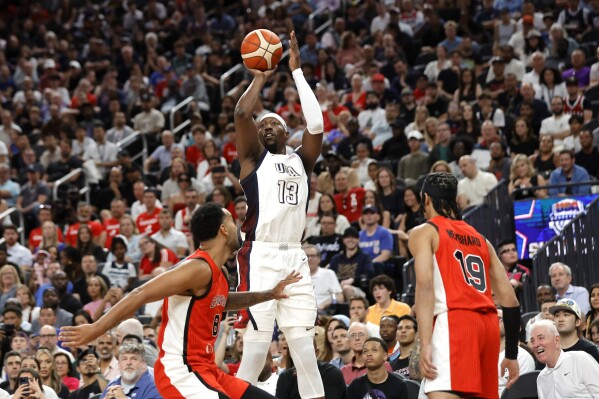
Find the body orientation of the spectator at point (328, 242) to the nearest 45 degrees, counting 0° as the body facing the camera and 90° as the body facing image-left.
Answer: approximately 0°

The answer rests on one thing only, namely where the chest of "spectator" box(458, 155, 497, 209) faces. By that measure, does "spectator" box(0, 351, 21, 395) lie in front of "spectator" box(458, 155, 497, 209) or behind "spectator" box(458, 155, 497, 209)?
in front

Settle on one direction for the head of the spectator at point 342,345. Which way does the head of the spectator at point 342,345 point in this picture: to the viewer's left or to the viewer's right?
to the viewer's left

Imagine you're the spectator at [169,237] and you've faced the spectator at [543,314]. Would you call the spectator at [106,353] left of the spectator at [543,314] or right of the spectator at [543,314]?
right

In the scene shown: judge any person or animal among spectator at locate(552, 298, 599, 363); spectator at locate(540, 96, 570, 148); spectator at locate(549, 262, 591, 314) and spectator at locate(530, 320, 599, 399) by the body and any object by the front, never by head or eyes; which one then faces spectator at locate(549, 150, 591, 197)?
spectator at locate(540, 96, 570, 148)

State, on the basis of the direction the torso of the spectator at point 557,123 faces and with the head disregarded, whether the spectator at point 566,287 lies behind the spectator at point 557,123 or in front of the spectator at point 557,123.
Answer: in front

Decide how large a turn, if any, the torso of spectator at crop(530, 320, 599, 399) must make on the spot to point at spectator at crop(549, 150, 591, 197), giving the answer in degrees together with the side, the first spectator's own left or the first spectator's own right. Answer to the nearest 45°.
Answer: approximately 135° to the first spectator's own right

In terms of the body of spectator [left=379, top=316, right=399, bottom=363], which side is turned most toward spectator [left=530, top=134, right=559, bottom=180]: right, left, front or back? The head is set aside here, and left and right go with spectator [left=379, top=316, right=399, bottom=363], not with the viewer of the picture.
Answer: back

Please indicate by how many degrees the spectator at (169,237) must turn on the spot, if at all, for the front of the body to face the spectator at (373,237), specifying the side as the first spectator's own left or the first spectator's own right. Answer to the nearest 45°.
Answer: approximately 45° to the first spectator's own left
